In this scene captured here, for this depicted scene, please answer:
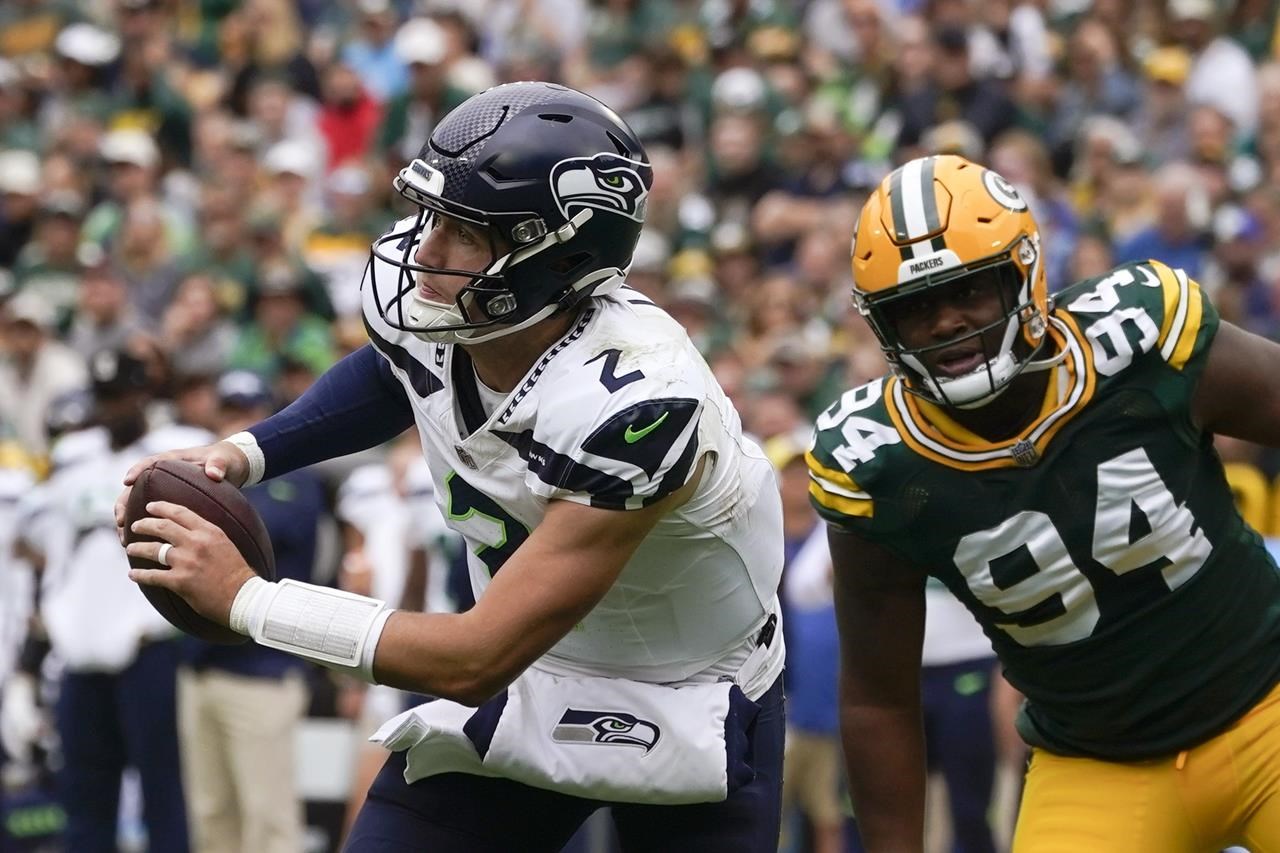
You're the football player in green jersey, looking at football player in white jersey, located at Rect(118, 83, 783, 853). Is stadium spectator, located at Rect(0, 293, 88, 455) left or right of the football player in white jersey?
right

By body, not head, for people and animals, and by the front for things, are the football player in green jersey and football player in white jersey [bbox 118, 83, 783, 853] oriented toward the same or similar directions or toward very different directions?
same or similar directions

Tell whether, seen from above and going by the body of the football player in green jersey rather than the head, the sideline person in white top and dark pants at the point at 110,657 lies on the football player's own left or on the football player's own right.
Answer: on the football player's own right

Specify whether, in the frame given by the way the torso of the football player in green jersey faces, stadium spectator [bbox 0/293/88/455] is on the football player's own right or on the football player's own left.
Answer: on the football player's own right

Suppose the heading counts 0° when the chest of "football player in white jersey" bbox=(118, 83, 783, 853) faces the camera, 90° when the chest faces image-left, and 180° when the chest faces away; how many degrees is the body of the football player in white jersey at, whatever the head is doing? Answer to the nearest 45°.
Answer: approximately 45°

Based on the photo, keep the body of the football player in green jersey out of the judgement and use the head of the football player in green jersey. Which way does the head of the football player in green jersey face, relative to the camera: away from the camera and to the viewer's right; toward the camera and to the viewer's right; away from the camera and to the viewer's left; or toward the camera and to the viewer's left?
toward the camera and to the viewer's left

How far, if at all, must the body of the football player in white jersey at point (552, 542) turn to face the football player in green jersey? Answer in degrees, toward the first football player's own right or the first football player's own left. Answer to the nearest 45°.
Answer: approximately 135° to the first football player's own left

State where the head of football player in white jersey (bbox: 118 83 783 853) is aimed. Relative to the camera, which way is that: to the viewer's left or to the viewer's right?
to the viewer's left

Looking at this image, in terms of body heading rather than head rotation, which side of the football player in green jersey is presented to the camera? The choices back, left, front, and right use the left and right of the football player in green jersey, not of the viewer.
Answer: front

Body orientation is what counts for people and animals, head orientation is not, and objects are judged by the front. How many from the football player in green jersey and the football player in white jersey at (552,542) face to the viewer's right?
0

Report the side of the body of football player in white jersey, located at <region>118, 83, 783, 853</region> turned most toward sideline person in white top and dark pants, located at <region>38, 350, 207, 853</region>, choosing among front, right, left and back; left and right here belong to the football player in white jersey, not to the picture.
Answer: right

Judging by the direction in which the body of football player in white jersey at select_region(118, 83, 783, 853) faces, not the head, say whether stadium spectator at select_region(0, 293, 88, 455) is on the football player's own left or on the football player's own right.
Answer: on the football player's own right
